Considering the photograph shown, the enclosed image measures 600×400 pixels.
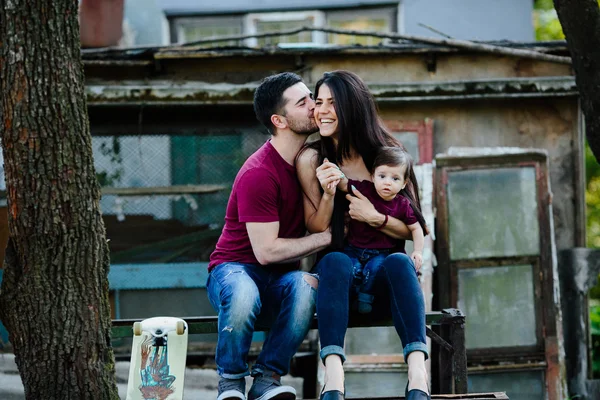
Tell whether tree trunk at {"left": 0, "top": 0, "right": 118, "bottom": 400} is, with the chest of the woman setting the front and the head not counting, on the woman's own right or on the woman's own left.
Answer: on the woman's own right

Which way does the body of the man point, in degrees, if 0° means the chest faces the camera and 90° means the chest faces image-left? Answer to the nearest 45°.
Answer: approximately 315°

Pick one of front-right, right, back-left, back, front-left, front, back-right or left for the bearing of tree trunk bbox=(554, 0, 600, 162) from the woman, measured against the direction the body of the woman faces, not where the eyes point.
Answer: back-left

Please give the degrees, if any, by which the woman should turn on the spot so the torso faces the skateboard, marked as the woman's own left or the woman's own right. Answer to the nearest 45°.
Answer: approximately 90° to the woman's own right

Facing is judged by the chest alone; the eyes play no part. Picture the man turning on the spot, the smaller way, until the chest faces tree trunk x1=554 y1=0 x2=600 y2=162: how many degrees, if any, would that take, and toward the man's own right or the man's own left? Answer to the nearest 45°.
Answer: approximately 90° to the man's own left

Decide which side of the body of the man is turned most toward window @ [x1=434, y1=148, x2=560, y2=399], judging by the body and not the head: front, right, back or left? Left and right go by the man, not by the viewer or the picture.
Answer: left
